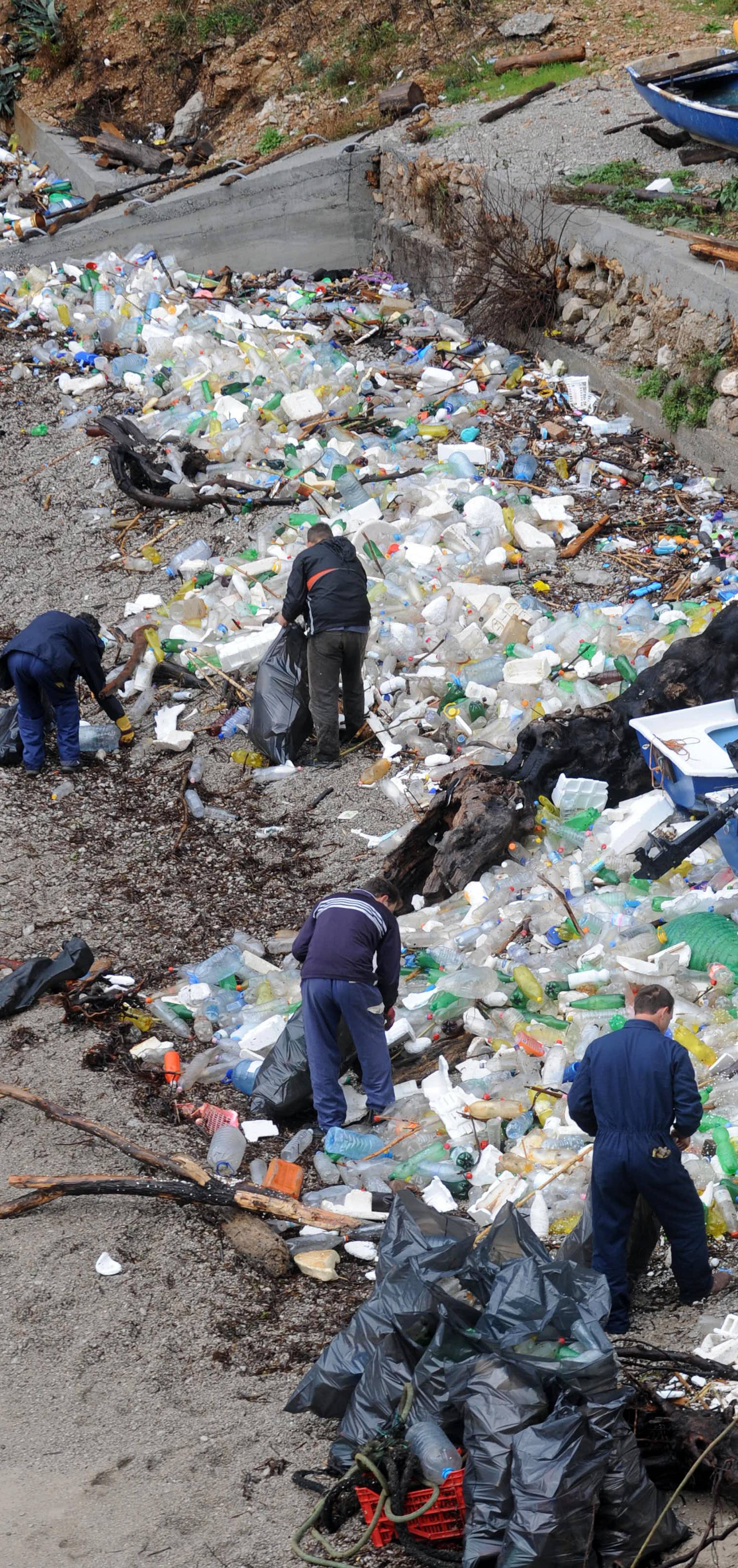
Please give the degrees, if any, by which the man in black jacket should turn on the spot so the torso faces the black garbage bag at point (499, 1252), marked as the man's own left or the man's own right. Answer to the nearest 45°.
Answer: approximately 135° to the man's own left

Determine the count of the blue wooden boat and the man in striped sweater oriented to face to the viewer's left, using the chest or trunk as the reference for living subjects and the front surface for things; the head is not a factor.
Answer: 1

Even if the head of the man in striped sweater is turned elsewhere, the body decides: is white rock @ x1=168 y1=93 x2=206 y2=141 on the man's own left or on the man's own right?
on the man's own left

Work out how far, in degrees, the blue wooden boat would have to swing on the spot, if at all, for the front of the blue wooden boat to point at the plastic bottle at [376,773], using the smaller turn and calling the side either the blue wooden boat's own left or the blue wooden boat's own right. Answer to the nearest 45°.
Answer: approximately 90° to the blue wooden boat's own left

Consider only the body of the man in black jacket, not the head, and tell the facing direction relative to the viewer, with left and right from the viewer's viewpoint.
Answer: facing away from the viewer and to the left of the viewer

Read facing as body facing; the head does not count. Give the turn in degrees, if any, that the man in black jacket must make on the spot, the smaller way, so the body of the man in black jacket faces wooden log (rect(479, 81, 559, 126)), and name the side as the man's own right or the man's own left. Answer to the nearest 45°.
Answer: approximately 45° to the man's own right

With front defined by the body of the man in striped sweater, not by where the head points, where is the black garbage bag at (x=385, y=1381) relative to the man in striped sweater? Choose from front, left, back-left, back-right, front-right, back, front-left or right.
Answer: back-right

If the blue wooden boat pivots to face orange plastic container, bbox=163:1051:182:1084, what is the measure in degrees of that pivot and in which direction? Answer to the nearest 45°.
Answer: approximately 90° to its left

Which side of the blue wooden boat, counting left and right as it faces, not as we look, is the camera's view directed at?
left

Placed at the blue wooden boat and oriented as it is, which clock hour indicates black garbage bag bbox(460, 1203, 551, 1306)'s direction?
The black garbage bag is roughly at 9 o'clock from the blue wooden boat.

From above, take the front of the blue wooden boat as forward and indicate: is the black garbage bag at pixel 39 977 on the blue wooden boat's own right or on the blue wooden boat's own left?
on the blue wooden boat's own left

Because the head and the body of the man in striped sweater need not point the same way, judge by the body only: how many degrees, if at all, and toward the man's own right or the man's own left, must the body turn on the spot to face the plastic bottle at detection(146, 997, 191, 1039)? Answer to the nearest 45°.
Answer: approximately 90° to the man's own left

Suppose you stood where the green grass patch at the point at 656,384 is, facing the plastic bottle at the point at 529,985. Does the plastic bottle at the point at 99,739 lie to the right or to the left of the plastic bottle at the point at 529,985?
right

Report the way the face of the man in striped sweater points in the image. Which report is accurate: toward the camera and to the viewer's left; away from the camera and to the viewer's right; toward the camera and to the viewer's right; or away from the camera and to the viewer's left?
away from the camera and to the viewer's right

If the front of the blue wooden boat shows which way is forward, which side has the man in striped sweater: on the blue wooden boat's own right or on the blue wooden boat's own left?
on the blue wooden boat's own left
